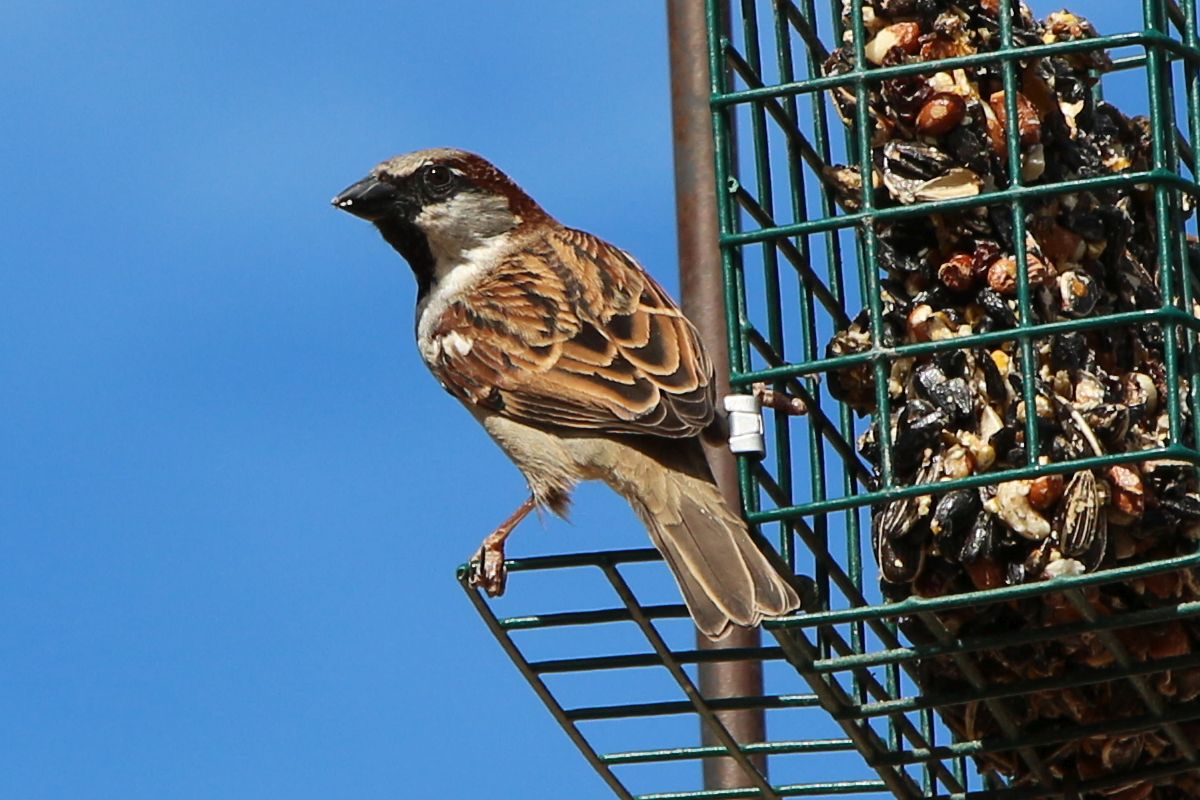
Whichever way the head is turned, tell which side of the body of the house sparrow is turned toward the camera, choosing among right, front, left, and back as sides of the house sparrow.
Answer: left
